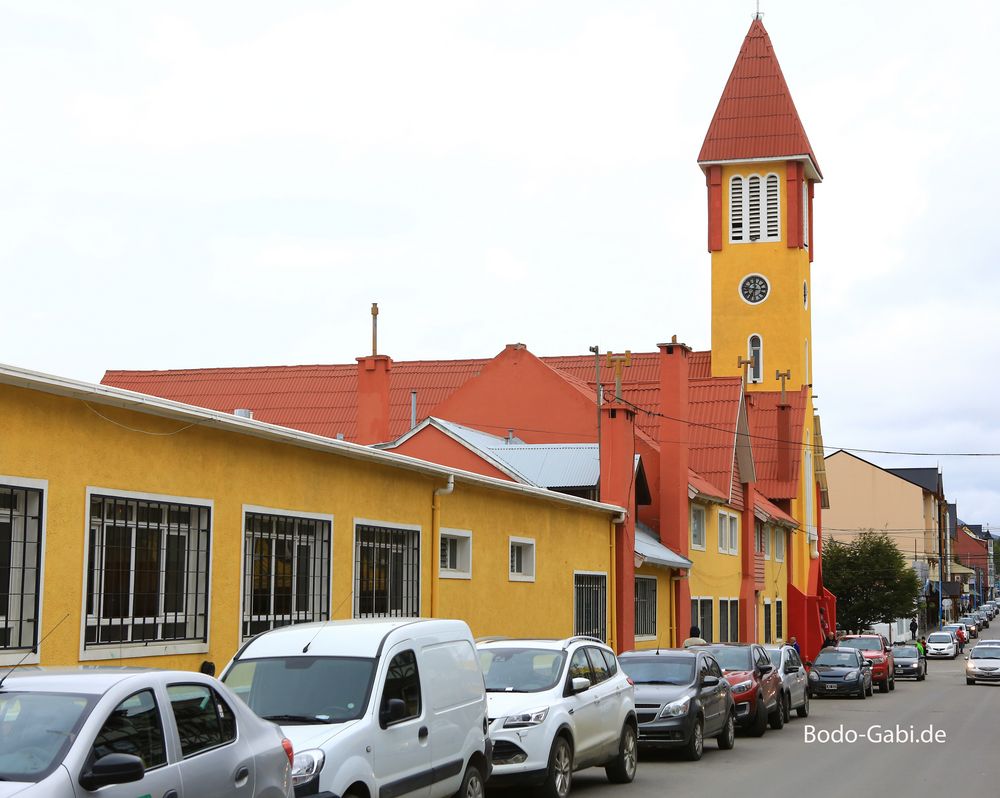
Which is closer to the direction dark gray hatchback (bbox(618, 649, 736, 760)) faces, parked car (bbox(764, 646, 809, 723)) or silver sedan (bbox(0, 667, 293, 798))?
the silver sedan

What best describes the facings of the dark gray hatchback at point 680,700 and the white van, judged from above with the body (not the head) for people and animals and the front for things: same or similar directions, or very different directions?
same or similar directions

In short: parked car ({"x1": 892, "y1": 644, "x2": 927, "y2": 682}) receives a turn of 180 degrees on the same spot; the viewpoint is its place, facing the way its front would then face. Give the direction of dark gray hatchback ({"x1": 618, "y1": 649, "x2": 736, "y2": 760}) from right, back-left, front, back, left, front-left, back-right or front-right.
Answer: back-right

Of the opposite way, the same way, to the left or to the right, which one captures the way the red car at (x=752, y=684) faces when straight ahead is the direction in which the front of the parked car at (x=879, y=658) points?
the same way

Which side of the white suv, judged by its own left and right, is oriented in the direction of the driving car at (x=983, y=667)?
back

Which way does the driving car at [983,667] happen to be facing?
toward the camera

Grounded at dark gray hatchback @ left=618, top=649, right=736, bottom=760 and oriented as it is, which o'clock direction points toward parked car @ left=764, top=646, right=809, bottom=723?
The parked car is roughly at 5 o'clock from the dark gray hatchback.

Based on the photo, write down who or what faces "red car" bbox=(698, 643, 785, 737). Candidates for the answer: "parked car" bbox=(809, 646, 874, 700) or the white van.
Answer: the parked car

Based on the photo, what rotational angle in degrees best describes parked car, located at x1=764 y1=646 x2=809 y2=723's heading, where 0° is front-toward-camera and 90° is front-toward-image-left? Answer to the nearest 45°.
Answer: approximately 45°

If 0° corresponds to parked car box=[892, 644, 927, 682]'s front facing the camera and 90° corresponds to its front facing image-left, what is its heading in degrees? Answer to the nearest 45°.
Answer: approximately 45°

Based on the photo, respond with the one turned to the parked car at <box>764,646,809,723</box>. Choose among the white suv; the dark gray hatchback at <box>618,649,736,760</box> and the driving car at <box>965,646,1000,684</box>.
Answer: the driving car at <box>965,646,1000,684</box>

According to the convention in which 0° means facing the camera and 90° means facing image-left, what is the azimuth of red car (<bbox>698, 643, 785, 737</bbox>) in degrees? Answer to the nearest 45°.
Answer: approximately 45°

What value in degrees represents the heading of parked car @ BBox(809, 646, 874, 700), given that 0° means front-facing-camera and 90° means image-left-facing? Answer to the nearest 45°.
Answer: approximately 0°

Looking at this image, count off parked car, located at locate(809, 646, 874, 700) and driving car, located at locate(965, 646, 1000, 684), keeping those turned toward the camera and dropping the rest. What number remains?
2

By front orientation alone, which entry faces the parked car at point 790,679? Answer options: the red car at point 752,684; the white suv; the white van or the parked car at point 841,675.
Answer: the parked car at point 841,675

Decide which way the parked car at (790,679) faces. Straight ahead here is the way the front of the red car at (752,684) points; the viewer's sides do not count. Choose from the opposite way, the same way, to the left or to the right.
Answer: the same way

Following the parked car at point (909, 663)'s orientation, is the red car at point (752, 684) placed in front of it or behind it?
in front

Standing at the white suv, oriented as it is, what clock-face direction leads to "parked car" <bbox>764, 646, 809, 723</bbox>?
The parked car is roughly at 5 o'clock from the white suv.

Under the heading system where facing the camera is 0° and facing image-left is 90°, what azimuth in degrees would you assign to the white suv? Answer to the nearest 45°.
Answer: approximately 45°
